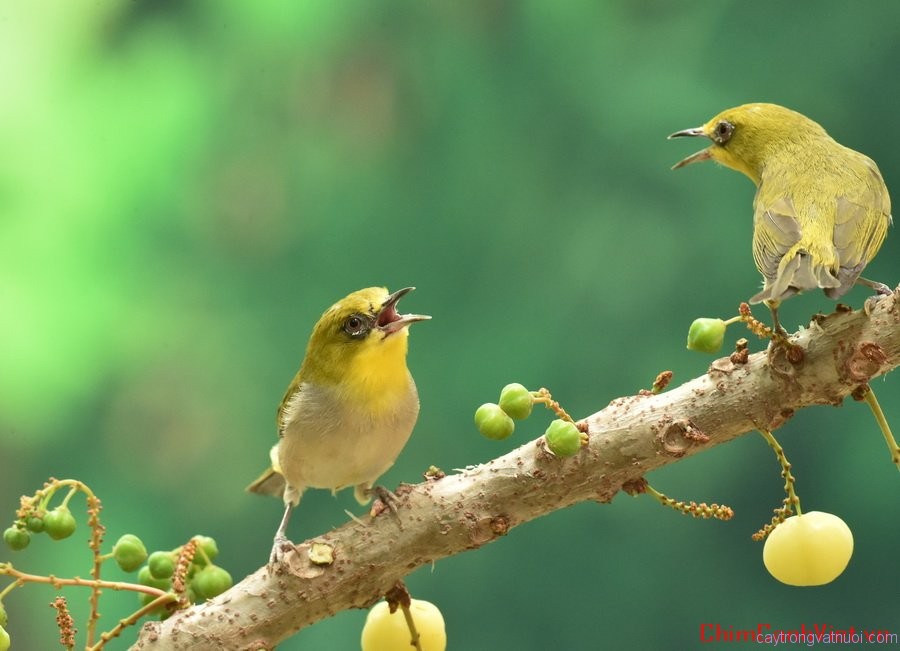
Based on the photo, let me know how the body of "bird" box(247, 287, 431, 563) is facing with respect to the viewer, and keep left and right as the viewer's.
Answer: facing the viewer and to the right of the viewer

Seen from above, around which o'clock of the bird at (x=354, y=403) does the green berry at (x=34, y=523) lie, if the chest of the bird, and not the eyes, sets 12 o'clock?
The green berry is roughly at 4 o'clock from the bird.

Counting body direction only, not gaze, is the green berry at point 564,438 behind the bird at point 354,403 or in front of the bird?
in front
